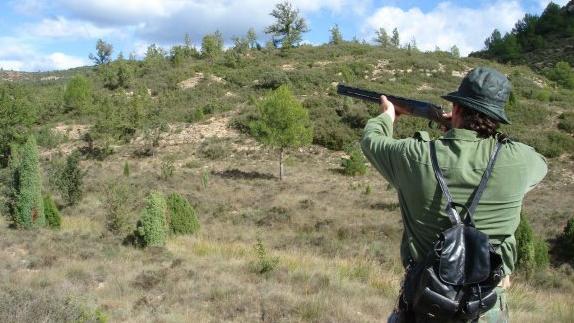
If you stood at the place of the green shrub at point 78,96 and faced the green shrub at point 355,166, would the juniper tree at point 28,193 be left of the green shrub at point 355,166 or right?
right

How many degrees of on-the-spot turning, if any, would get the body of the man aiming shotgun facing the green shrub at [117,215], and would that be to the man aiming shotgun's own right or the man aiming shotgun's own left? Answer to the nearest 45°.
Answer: approximately 45° to the man aiming shotgun's own left

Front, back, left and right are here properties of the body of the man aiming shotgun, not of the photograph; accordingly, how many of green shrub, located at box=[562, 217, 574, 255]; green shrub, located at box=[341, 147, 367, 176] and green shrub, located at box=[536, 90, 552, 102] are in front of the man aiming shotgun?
3

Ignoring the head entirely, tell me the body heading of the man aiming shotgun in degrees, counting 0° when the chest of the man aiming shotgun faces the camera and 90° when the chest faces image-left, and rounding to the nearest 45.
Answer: approximately 180°

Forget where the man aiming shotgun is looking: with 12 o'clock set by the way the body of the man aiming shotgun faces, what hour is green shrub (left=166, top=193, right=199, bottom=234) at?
The green shrub is roughly at 11 o'clock from the man aiming shotgun.

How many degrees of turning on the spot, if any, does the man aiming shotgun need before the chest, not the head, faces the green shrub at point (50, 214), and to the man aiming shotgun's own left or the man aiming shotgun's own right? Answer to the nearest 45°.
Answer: approximately 45° to the man aiming shotgun's own left
